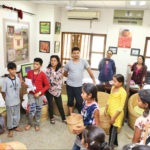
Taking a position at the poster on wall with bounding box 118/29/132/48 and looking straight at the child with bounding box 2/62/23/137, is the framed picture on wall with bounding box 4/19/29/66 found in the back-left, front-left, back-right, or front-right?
front-right

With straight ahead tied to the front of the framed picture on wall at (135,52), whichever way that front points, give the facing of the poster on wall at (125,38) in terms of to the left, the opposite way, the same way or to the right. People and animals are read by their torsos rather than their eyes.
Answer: the same way

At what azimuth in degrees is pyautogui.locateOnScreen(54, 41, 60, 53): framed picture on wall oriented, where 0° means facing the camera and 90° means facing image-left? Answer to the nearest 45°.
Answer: approximately 315°

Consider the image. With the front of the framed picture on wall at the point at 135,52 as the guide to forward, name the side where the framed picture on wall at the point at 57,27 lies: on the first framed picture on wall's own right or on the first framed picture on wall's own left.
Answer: on the first framed picture on wall's own right

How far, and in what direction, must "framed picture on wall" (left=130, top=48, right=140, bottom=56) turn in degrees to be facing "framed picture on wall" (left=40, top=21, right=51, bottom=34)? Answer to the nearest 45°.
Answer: approximately 90° to its right

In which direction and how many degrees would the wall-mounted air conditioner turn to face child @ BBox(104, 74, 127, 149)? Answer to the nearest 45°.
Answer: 0° — it already faces them

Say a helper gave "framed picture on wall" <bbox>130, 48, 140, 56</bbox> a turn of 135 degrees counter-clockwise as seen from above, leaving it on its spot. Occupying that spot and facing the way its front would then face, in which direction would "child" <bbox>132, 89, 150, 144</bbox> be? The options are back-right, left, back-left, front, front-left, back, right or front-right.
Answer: back-right

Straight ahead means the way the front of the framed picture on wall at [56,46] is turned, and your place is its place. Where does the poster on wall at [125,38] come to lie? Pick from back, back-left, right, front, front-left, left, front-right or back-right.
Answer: front-left

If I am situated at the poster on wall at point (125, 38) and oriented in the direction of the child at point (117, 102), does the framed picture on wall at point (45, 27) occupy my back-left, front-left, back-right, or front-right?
front-right

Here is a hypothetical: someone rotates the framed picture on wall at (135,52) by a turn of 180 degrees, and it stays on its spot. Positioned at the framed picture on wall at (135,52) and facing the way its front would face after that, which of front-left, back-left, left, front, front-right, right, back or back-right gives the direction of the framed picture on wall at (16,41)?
back-left

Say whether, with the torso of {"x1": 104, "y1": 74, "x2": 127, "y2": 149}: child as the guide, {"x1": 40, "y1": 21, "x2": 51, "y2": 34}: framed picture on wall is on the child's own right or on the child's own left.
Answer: on the child's own right

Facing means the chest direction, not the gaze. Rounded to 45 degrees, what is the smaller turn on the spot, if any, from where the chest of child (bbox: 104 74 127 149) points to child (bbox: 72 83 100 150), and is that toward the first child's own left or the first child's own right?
0° — they already face them

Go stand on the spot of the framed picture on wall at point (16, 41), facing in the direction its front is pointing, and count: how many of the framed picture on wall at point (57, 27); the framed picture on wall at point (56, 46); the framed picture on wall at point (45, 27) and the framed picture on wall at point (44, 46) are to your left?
4

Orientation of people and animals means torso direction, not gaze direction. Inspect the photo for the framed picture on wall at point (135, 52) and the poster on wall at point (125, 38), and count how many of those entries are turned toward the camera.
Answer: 2

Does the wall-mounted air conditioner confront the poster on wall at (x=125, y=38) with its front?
no

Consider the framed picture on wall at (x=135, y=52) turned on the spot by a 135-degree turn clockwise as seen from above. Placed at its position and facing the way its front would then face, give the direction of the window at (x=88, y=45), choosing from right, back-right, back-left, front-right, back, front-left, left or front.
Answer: front-left

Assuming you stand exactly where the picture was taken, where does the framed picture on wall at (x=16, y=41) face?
facing the viewer and to the right of the viewer

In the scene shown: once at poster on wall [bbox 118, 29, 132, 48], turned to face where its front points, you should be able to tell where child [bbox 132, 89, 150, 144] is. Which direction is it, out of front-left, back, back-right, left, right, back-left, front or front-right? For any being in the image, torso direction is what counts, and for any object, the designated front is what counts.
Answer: front

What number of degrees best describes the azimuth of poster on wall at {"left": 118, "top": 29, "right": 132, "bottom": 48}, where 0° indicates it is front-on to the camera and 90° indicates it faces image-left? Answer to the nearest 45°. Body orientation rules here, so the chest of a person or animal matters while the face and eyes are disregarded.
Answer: approximately 0°

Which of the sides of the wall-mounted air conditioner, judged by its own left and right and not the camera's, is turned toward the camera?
front

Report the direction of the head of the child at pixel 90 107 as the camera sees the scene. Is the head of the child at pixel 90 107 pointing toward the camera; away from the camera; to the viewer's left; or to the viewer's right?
to the viewer's left
